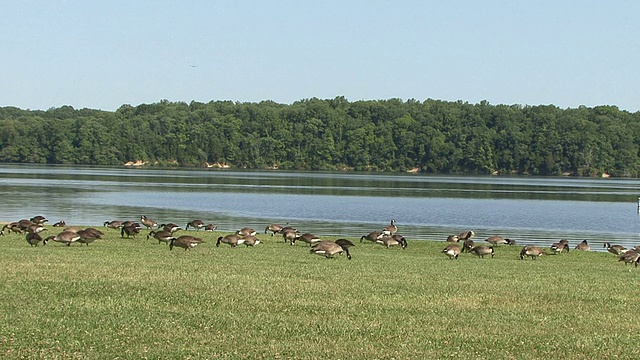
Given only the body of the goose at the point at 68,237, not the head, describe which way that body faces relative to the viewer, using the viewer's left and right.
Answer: facing to the left of the viewer

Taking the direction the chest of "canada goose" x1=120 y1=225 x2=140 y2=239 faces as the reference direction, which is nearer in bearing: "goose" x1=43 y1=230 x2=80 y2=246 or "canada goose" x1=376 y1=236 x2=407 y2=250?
the goose

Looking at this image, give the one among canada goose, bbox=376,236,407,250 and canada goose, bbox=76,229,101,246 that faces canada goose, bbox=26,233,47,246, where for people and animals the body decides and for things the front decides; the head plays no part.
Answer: canada goose, bbox=76,229,101,246

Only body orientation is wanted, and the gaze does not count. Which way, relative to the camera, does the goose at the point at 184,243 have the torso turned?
to the viewer's left

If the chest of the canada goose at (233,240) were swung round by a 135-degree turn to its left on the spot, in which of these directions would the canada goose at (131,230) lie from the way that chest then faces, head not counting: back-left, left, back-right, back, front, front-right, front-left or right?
back

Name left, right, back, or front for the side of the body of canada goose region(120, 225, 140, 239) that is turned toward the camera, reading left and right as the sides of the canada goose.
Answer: left

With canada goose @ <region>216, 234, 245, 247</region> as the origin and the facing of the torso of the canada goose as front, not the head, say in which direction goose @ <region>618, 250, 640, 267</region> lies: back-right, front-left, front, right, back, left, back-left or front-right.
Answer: back

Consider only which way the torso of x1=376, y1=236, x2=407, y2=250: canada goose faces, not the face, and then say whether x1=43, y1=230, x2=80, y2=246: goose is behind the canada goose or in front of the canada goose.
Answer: behind

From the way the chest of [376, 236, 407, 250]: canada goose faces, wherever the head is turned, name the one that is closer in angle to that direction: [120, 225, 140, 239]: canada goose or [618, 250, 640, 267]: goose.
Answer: the goose

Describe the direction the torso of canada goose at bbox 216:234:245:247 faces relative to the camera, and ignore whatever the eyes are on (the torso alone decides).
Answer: to the viewer's left

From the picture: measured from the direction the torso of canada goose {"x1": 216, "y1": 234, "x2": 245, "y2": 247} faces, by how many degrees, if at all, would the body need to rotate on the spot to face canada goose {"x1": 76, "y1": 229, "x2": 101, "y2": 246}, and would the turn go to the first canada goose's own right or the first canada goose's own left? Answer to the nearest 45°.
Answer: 0° — it already faces it

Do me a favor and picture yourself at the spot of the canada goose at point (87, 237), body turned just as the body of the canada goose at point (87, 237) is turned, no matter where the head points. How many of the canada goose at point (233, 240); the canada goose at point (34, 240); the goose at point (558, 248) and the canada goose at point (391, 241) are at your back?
3

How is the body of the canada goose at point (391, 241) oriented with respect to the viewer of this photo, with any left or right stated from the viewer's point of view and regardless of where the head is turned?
facing to the right of the viewer

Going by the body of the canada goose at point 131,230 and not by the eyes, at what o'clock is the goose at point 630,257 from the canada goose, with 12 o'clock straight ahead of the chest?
The goose is roughly at 7 o'clock from the canada goose.

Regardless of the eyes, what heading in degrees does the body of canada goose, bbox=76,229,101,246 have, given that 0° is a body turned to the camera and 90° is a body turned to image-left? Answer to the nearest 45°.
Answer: approximately 90°

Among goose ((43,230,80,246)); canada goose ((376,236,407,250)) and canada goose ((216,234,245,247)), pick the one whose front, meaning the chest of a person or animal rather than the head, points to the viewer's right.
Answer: canada goose ((376,236,407,250))

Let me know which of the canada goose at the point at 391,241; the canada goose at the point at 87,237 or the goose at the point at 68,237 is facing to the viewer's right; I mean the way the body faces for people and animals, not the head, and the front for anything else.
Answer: the canada goose at the point at 391,241

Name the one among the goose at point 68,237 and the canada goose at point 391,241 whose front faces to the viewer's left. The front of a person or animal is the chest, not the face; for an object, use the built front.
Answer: the goose
